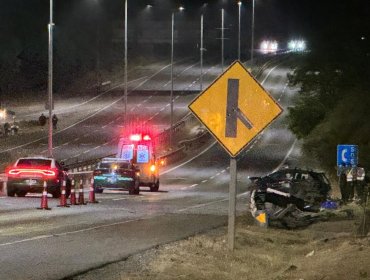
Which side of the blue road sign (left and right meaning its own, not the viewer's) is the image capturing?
front

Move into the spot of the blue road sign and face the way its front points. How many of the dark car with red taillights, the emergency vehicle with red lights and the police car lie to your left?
0

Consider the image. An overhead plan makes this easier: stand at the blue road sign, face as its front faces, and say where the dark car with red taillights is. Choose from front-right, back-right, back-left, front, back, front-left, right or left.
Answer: right

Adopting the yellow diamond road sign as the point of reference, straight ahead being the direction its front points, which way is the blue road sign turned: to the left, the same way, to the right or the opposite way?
the same way

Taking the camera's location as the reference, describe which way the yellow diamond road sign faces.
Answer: facing the viewer

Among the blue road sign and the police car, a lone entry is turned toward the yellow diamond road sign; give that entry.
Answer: the blue road sign

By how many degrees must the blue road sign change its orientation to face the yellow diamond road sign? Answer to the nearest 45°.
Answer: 0° — it already faces it

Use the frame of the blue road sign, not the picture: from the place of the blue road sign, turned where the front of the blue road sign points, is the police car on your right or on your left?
on your right
